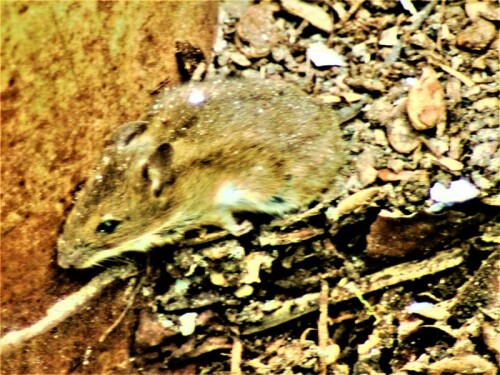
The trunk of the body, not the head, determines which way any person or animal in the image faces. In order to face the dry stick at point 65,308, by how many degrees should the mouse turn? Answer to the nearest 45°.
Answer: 0° — it already faces it

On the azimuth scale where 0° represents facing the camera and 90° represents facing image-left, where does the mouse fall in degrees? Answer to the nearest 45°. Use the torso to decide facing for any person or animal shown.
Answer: approximately 45°

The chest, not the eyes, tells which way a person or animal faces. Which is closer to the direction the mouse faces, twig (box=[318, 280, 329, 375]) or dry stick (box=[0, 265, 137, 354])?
the dry stick

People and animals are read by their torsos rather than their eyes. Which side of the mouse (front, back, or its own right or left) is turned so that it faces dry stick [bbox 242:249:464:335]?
left

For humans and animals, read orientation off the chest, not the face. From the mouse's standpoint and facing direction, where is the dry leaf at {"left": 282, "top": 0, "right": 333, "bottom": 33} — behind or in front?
behind
